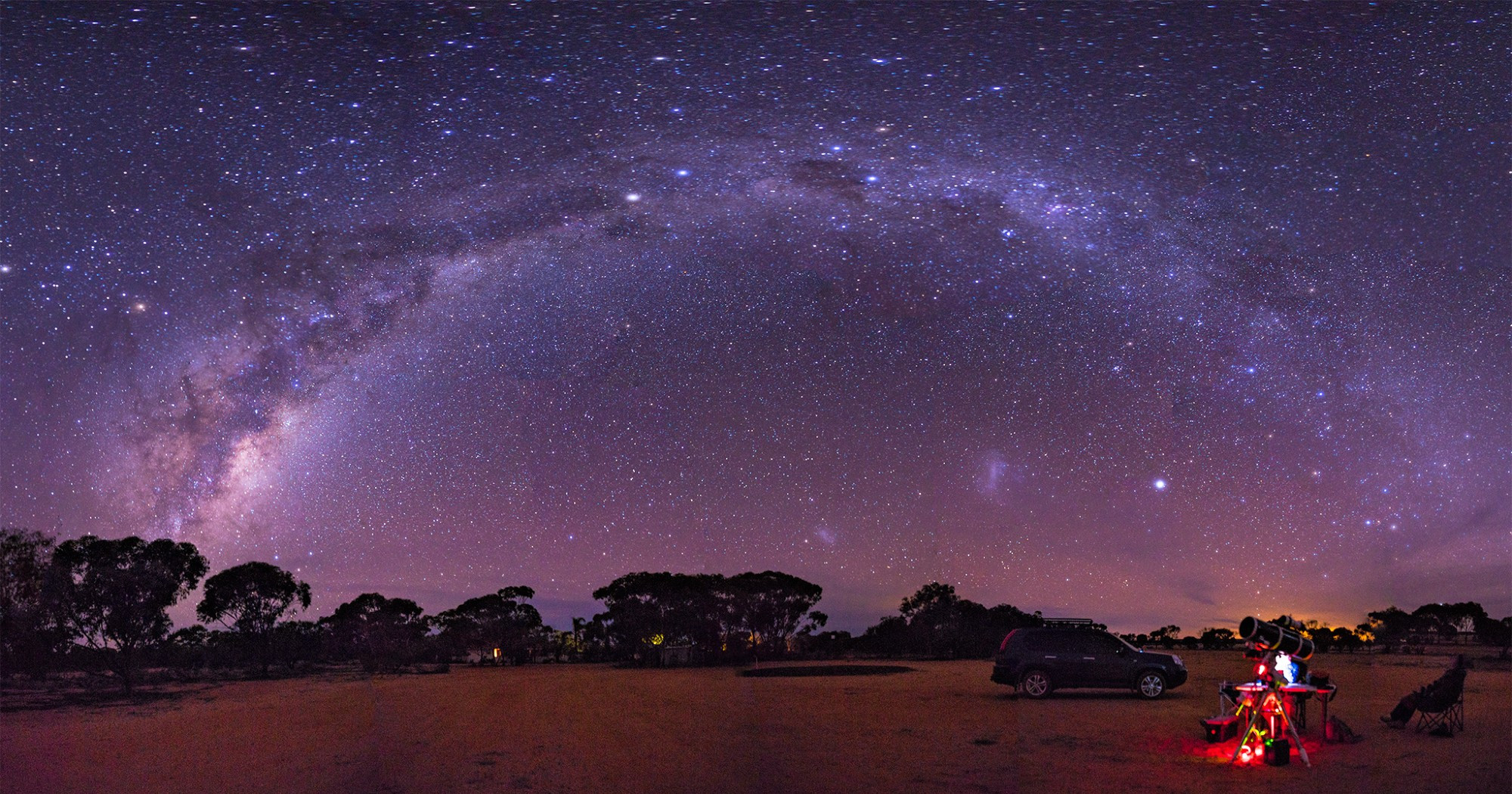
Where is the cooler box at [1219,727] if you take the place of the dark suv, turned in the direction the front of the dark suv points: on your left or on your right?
on your right

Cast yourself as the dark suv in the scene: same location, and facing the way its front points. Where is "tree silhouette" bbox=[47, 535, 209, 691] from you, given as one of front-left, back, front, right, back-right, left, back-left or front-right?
back

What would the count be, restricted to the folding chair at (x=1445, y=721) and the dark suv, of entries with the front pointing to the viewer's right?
1

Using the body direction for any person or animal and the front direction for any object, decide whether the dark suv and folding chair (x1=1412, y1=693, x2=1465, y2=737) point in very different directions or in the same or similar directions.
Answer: very different directions

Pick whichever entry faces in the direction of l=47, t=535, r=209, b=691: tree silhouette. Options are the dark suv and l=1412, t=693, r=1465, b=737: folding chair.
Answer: the folding chair

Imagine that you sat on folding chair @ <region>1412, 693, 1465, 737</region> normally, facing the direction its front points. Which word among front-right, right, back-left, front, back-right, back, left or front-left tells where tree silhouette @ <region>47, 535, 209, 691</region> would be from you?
front

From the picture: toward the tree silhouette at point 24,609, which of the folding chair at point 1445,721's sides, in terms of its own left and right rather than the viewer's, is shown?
front

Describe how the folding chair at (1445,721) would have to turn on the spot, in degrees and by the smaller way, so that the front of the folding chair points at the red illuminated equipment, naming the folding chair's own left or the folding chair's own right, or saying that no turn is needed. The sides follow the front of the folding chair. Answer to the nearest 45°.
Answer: approximately 45° to the folding chair's own left

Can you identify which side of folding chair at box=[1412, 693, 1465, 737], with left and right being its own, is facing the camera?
left

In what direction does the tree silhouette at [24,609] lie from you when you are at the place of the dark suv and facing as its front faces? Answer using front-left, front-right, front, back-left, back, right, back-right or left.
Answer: back

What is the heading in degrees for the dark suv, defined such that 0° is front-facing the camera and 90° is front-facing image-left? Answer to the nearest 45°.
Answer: approximately 270°

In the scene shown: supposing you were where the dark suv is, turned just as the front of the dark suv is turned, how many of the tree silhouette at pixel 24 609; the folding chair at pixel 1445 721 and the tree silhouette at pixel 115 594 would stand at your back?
2
